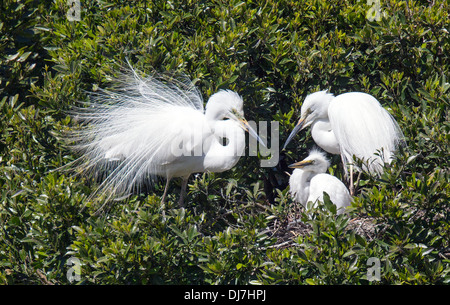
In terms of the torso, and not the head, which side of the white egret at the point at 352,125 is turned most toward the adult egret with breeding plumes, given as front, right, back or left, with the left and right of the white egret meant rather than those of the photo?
front

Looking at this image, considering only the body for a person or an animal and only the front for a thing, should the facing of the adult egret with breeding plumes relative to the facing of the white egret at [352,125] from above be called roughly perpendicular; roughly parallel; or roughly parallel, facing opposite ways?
roughly parallel, facing opposite ways

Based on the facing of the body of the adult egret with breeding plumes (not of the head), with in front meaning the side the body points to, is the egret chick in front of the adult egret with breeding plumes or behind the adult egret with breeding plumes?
in front

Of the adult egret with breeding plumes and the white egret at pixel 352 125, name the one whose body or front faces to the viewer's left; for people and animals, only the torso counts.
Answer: the white egret

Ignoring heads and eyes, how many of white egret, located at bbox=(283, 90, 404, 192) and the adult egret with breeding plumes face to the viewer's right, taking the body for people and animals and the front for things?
1

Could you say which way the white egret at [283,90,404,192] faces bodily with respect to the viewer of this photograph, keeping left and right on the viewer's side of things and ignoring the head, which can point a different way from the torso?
facing to the left of the viewer

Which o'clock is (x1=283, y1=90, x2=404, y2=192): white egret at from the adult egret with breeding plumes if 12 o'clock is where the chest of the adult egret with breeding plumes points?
The white egret is roughly at 12 o'clock from the adult egret with breeding plumes.

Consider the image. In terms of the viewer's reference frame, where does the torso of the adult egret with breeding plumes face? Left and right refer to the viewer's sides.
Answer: facing to the right of the viewer
